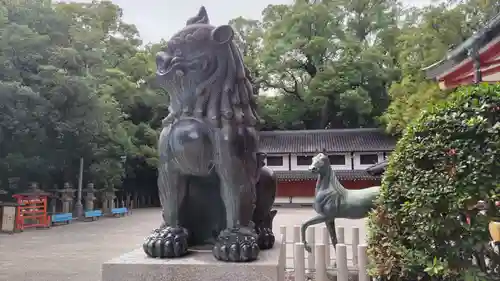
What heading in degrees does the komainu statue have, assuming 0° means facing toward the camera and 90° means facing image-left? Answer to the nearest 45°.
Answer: approximately 45°

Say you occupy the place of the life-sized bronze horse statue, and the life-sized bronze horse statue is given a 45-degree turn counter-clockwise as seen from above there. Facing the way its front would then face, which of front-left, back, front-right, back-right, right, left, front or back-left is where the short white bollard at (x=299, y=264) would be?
front-left

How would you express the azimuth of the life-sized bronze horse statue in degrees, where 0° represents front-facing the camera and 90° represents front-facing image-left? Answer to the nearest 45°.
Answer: approximately 90°

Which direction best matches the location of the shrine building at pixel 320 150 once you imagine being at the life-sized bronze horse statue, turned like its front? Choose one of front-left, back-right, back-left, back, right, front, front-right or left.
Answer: right

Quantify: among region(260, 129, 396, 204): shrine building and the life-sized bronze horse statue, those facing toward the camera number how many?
1

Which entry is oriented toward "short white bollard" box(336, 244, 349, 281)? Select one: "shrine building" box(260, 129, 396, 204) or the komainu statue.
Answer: the shrine building

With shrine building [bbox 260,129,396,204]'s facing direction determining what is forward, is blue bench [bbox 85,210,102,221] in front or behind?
in front

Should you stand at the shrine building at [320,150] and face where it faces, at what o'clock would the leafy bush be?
The leafy bush is roughly at 12 o'clock from the shrine building.

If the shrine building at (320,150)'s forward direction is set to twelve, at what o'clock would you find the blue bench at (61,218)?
The blue bench is roughly at 1 o'clock from the shrine building.

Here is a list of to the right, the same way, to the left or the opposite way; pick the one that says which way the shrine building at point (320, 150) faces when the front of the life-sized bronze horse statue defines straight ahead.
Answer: to the left

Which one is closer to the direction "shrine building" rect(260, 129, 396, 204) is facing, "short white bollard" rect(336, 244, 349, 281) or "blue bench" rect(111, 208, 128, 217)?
the short white bollard

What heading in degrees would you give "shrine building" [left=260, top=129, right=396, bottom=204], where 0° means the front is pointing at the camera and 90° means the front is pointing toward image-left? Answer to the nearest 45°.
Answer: approximately 0°

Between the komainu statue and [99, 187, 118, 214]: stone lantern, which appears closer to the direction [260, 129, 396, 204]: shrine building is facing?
the komainu statue

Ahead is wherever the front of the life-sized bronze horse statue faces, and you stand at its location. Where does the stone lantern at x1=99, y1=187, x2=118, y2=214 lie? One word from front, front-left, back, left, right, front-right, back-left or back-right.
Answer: front-right
